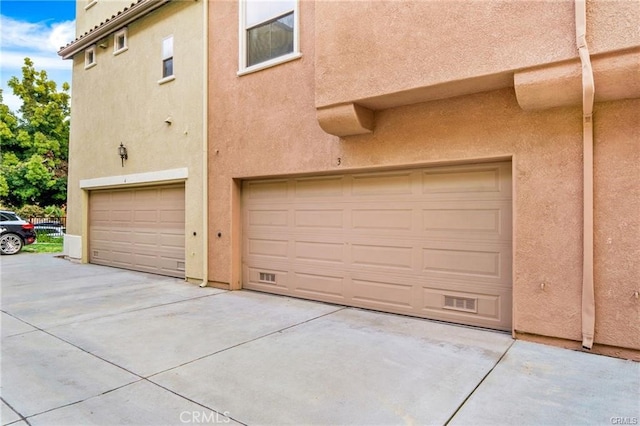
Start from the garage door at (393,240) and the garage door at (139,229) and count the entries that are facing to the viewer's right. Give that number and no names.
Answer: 0

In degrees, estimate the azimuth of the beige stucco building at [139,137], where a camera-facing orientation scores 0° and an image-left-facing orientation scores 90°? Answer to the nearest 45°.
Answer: approximately 45°

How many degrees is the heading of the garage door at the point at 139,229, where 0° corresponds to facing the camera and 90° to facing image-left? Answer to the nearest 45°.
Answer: approximately 45°

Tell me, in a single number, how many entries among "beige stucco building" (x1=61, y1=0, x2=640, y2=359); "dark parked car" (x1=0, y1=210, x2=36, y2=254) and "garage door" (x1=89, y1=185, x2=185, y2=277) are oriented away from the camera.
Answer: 0

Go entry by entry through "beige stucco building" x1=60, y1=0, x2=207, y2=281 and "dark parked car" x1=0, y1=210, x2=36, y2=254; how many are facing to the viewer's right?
0

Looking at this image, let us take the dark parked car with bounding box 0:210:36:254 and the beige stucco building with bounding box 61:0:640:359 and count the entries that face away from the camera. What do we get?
0

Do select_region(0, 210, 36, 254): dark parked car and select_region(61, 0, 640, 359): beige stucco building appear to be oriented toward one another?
no

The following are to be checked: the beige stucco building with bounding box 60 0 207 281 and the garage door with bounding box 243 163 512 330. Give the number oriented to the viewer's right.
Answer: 0

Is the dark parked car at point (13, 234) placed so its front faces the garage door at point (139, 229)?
no

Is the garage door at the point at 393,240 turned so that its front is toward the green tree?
no

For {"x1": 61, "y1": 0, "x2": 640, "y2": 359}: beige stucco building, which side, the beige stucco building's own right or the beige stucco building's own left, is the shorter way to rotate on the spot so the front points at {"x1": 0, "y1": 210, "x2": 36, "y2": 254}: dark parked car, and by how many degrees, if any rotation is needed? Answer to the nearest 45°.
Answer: approximately 90° to the beige stucco building's own right

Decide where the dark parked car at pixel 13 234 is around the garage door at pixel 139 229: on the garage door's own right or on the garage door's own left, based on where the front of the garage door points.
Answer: on the garage door's own right

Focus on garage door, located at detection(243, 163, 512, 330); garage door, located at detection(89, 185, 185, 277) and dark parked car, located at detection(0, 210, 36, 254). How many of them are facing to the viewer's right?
0

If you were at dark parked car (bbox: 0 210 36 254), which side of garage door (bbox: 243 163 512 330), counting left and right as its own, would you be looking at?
right

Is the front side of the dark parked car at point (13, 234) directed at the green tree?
no

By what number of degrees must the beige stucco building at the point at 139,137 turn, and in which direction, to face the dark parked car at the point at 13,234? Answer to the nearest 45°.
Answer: approximately 90° to its right

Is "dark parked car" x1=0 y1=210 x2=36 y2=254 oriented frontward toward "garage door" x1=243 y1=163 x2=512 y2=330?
no

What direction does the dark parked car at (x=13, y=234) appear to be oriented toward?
to the viewer's left

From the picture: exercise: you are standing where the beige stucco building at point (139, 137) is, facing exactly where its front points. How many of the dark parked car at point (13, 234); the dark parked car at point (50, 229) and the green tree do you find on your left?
0

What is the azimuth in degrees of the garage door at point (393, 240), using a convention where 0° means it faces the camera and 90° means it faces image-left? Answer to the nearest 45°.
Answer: approximately 45°
